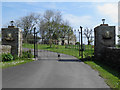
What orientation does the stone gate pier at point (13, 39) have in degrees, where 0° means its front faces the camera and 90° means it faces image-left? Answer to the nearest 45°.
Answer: approximately 0°
